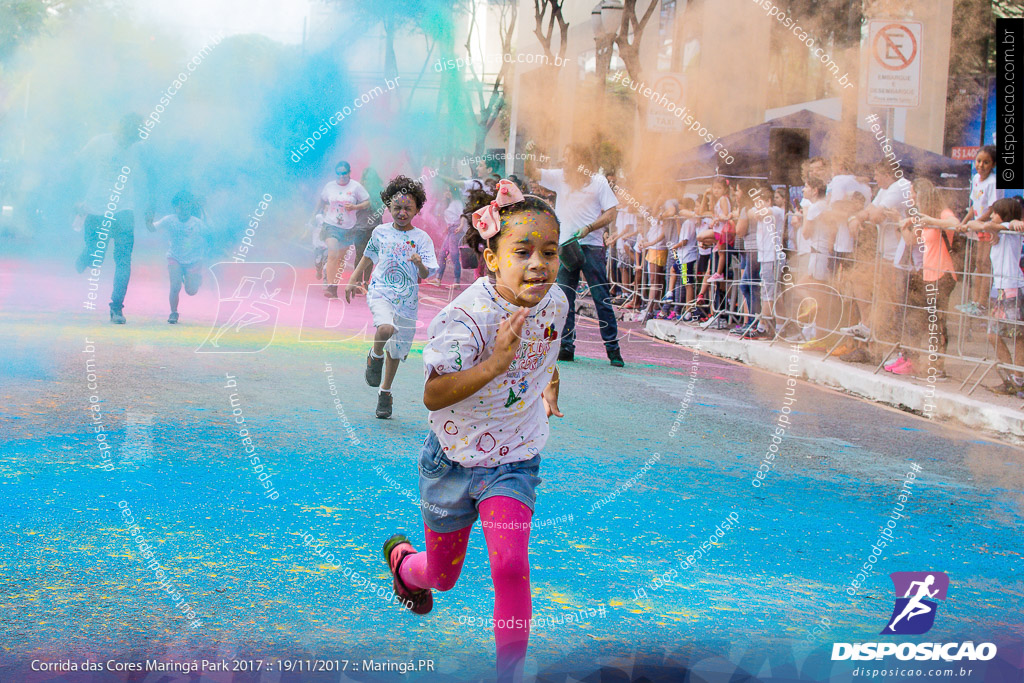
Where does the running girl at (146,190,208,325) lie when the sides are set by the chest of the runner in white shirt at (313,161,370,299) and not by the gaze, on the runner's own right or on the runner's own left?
on the runner's own right

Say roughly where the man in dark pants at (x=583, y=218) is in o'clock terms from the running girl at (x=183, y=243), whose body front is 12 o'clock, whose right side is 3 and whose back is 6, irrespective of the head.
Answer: The man in dark pants is roughly at 10 o'clock from the running girl.

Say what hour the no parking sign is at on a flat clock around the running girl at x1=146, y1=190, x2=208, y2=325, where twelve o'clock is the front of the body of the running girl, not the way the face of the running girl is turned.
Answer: The no parking sign is roughly at 10 o'clock from the running girl.

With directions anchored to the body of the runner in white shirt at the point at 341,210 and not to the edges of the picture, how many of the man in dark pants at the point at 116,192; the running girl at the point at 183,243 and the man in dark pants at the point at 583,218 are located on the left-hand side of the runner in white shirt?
1

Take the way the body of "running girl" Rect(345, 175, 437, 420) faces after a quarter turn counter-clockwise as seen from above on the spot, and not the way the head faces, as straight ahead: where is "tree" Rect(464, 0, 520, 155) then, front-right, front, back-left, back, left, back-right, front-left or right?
left

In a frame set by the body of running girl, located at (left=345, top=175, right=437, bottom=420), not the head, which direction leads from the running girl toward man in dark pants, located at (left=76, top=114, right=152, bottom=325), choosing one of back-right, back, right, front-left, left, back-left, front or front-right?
back-right

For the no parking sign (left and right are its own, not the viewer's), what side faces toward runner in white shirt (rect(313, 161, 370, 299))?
right

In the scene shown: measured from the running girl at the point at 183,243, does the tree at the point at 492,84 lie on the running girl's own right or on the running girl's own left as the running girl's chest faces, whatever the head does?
on the running girl's own left

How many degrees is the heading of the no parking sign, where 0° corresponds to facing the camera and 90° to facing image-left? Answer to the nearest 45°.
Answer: approximately 0°

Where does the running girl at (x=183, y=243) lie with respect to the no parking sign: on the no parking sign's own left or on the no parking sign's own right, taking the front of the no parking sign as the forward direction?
on the no parking sign's own right

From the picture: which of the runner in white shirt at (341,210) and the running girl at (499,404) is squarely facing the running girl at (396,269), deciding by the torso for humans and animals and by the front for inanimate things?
the runner in white shirt
